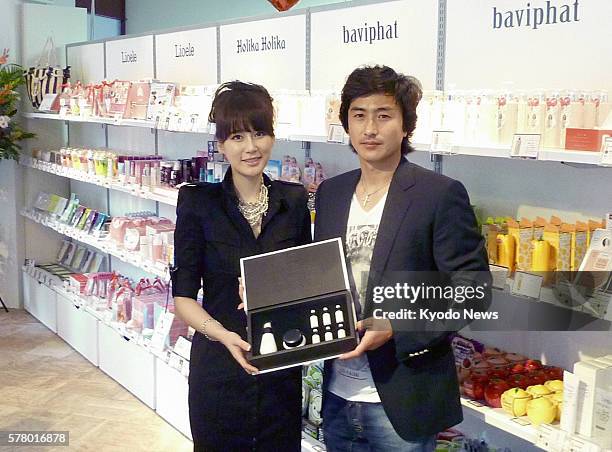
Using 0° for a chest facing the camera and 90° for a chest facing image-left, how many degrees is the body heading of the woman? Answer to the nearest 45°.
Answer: approximately 0°

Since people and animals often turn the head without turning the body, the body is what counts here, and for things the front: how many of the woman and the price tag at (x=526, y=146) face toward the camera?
2

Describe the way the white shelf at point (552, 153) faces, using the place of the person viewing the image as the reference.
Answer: facing the viewer and to the left of the viewer

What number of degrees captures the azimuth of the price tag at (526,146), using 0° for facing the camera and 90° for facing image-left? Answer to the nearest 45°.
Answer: approximately 0°

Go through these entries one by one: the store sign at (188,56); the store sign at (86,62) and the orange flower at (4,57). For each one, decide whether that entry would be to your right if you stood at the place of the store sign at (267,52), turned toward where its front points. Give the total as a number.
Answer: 3

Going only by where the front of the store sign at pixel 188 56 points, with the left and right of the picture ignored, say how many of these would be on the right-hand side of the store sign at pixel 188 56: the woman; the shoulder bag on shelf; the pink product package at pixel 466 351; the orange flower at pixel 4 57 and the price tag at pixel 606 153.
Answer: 2
